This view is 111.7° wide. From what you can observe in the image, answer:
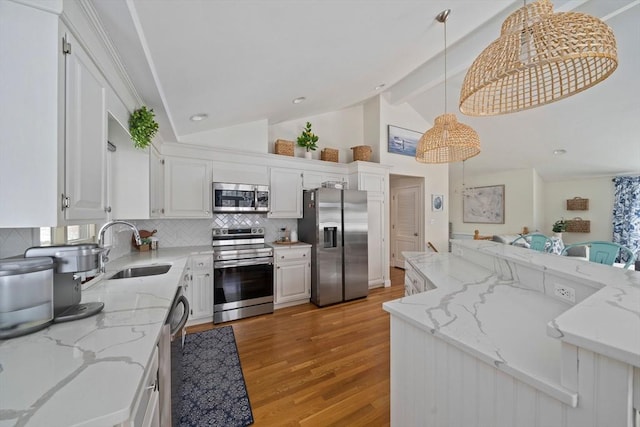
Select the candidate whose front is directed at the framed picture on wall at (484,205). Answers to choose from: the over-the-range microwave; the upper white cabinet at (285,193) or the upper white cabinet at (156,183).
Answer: the upper white cabinet at (156,183)

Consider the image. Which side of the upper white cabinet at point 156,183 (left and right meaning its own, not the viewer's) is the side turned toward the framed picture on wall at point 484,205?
front

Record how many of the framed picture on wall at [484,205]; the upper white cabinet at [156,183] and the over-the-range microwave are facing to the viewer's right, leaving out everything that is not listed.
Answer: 1

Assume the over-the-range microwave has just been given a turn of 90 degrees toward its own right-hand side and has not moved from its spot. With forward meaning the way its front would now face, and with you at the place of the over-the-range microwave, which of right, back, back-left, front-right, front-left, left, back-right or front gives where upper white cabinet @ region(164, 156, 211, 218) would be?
front

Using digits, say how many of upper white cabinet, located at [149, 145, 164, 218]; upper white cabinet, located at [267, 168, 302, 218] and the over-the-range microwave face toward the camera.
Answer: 2

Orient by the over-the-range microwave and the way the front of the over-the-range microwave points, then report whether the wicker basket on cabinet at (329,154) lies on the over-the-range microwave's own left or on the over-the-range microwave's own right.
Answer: on the over-the-range microwave's own left

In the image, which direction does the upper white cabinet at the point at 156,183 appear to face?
to the viewer's right

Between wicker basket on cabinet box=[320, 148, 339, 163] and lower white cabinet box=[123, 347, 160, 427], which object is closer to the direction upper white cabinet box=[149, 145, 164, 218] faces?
the wicker basket on cabinet

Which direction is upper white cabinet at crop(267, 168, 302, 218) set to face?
toward the camera

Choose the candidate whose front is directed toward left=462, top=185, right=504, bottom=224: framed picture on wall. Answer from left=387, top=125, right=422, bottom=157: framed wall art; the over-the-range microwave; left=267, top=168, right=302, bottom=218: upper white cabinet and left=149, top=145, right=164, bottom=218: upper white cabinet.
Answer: left=149, top=145, right=164, bottom=218: upper white cabinet

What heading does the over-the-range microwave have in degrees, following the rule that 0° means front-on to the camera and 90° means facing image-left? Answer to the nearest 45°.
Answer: approximately 0°

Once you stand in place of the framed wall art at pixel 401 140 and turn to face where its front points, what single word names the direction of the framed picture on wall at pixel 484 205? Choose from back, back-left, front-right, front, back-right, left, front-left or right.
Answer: left

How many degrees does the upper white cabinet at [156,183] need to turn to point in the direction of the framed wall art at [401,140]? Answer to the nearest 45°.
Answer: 0° — it already faces it

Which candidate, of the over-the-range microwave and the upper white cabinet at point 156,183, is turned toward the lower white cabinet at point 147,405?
the over-the-range microwave

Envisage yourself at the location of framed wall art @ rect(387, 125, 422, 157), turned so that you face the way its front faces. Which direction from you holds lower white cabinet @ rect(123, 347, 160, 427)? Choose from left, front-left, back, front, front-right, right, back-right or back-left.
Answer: front-right

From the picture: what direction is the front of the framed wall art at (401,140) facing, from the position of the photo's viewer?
facing the viewer and to the right of the viewer
